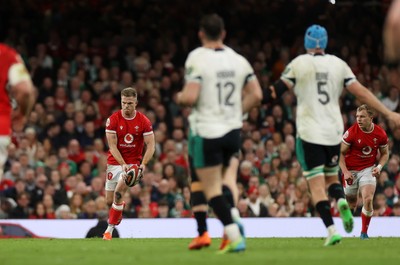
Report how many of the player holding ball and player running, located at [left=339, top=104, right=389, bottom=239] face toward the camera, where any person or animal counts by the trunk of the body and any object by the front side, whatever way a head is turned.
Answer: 2

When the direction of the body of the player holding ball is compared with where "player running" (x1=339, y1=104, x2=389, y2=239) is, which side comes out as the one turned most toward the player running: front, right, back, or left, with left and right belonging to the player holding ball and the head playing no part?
left

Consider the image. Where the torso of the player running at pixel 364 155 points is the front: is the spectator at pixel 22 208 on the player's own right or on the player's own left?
on the player's own right

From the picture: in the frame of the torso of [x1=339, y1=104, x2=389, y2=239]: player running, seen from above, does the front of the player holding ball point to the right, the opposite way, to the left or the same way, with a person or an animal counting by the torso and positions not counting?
the same way

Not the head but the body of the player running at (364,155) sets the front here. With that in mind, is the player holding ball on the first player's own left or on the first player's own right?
on the first player's own right

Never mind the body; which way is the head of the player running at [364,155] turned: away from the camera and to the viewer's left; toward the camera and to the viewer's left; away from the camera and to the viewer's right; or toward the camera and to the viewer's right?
toward the camera and to the viewer's left

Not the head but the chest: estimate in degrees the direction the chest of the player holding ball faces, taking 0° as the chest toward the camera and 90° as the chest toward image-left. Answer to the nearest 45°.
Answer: approximately 0°

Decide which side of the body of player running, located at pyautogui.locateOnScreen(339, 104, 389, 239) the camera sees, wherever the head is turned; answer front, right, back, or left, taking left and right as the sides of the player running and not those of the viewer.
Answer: front
